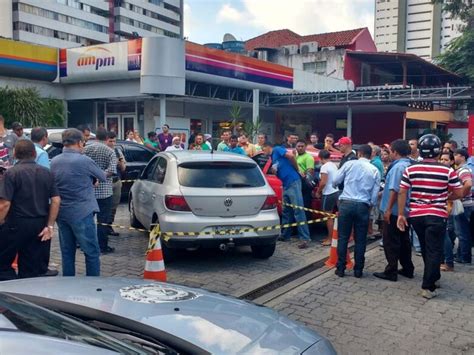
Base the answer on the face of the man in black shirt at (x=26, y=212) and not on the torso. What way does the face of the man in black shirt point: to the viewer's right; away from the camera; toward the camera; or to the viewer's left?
away from the camera

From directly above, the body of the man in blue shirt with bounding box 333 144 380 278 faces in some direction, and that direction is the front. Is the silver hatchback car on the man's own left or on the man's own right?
on the man's own left

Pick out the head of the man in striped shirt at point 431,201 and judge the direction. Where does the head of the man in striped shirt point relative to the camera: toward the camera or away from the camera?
away from the camera

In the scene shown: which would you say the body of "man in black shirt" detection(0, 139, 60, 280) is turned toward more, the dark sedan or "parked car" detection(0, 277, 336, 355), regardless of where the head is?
the dark sedan

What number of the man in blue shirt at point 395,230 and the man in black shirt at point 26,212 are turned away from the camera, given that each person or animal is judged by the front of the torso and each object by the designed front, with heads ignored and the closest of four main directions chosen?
1

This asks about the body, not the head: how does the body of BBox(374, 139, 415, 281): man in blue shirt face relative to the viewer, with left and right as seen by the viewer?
facing to the left of the viewer

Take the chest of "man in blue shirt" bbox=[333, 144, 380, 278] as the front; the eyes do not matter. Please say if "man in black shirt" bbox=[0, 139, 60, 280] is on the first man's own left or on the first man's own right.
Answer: on the first man's own left

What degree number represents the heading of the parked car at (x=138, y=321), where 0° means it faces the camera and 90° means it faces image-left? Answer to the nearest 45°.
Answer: approximately 225°

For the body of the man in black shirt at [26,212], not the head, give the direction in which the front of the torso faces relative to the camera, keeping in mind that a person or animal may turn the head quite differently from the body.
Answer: away from the camera

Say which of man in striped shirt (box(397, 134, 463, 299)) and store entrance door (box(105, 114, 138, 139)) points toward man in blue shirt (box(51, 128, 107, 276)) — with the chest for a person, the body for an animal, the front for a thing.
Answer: the store entrance door

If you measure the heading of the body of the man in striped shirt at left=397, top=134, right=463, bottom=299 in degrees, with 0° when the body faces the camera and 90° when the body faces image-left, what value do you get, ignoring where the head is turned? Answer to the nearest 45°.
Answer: approximately 180°

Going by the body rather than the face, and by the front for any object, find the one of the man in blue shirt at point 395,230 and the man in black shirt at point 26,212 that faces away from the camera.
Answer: the man in black shirt

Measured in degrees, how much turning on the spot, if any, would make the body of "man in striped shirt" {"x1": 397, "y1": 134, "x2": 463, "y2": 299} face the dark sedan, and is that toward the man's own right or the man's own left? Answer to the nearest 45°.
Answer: approximately 45° to the man's own left

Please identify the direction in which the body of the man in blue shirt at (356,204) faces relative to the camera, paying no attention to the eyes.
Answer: away from the camera
